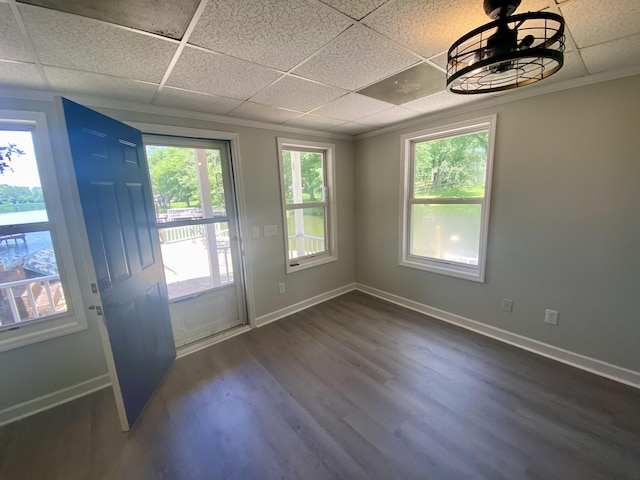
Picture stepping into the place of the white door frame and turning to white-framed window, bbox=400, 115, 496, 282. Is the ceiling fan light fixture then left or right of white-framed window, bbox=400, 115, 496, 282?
right

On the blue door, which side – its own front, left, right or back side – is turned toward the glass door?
left

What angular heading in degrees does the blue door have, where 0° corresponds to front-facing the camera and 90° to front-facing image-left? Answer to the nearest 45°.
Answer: approximately 315°

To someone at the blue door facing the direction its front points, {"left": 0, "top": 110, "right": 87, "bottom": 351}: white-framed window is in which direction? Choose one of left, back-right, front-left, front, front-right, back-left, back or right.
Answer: back

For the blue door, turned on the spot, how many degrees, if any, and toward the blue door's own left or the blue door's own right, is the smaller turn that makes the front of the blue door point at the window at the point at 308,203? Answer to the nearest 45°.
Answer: approximately 45° to the blue door's own left

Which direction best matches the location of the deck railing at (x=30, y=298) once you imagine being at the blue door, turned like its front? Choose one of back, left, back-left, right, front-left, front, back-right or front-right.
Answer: back

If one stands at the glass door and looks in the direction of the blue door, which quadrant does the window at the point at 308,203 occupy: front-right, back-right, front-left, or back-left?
back-left
